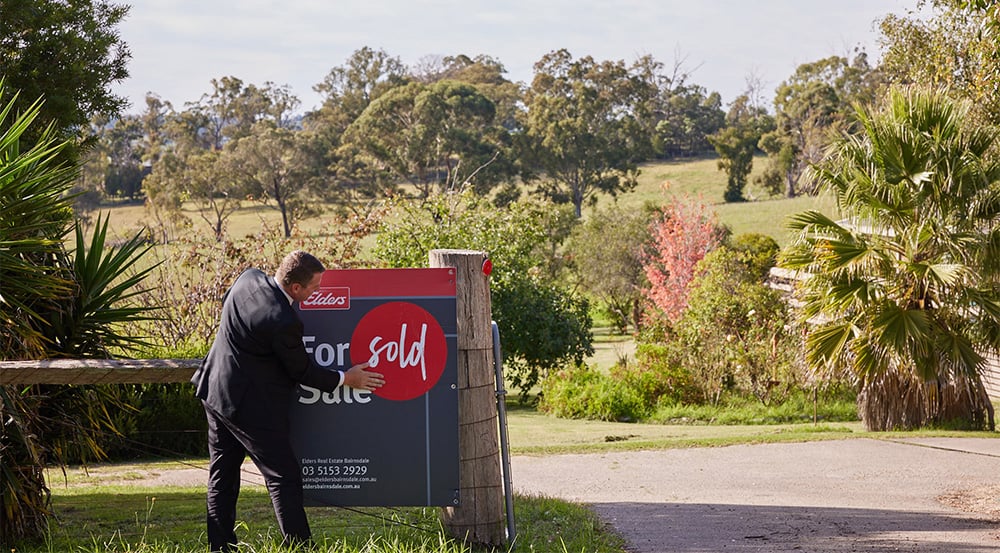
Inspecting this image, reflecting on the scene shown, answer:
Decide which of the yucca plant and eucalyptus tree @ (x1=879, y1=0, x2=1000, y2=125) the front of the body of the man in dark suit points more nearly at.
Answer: the eucalyptus tree

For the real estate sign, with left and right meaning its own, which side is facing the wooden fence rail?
right

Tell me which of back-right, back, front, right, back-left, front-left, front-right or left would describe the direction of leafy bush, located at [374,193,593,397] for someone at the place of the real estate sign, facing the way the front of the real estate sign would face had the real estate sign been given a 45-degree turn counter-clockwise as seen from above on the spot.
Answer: back-left

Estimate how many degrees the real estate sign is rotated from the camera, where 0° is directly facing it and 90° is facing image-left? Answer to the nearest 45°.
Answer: approximately 0°

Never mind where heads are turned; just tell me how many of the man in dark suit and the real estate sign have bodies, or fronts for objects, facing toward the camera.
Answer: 1

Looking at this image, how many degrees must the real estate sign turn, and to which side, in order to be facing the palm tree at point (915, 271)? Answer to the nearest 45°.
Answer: approximately 135° to its left

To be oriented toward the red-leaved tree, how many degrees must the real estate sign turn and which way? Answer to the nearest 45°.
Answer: approximately 180°

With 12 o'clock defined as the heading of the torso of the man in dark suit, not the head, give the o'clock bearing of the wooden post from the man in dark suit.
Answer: The wooden post is roughly at 1 o'clock from the man in dark suit.
